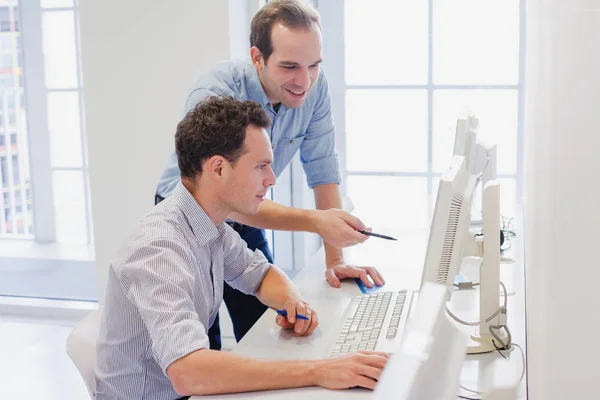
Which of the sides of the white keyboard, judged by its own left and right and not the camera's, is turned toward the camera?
left

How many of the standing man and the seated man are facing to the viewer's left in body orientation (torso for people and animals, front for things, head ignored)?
0

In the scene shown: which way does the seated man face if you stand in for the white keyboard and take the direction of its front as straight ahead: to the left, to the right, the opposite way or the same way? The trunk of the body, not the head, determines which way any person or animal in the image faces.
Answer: the opposite way

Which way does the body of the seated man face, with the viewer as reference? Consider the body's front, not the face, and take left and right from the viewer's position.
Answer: facing to the right of the viewer

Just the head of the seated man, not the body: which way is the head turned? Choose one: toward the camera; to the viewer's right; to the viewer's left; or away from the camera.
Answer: to the viewer's right
